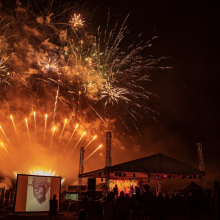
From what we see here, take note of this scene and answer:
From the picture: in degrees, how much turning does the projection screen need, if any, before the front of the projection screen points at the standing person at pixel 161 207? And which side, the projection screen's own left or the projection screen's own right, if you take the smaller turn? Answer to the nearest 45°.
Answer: approximately 45° to the projection screen's own left

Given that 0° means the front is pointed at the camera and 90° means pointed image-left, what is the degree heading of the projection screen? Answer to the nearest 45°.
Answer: approximately 0°

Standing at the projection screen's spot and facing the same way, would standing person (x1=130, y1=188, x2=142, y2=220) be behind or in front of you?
in front
